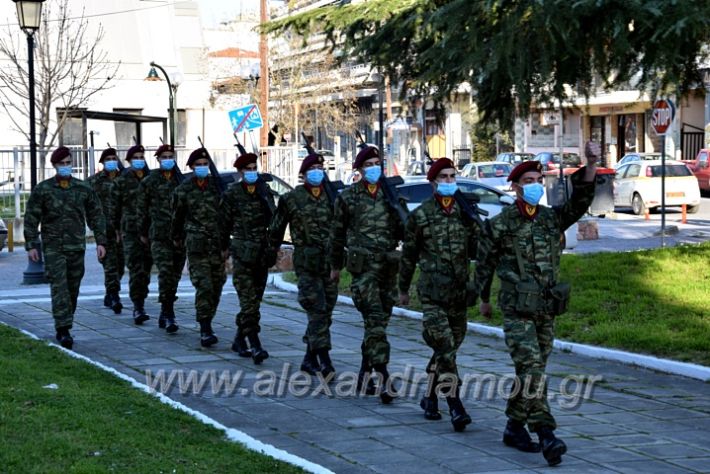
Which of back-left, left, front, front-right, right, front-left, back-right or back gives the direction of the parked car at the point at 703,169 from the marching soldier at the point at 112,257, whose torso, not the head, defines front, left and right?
left

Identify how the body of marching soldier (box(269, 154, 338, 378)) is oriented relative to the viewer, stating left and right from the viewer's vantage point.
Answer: facing the viewer and to the right of the viewer

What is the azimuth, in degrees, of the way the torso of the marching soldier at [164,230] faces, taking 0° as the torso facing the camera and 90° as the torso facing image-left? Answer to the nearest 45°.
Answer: approximately 315°

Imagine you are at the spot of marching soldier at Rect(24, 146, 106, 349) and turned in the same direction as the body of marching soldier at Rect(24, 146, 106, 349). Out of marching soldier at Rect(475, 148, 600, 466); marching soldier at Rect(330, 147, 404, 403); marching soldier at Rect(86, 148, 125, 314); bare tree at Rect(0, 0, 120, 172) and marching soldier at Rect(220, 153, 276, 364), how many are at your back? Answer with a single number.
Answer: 2

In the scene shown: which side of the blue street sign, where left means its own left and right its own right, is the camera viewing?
front

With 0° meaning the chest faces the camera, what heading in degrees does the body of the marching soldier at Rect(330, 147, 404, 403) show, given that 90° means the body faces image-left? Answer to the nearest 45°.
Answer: approximately 315°

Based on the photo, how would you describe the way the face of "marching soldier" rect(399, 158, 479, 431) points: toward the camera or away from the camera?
toward the camera

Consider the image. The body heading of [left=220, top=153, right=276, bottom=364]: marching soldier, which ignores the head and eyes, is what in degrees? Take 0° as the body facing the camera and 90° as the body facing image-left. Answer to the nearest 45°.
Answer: approximately 315°

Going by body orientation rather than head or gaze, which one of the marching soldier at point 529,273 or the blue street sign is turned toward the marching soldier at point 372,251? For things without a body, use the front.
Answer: the blue street sign

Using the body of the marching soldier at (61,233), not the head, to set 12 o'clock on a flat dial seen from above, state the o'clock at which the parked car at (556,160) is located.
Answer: The parked car is roughly at 7 o'clock from the marching soldier.
